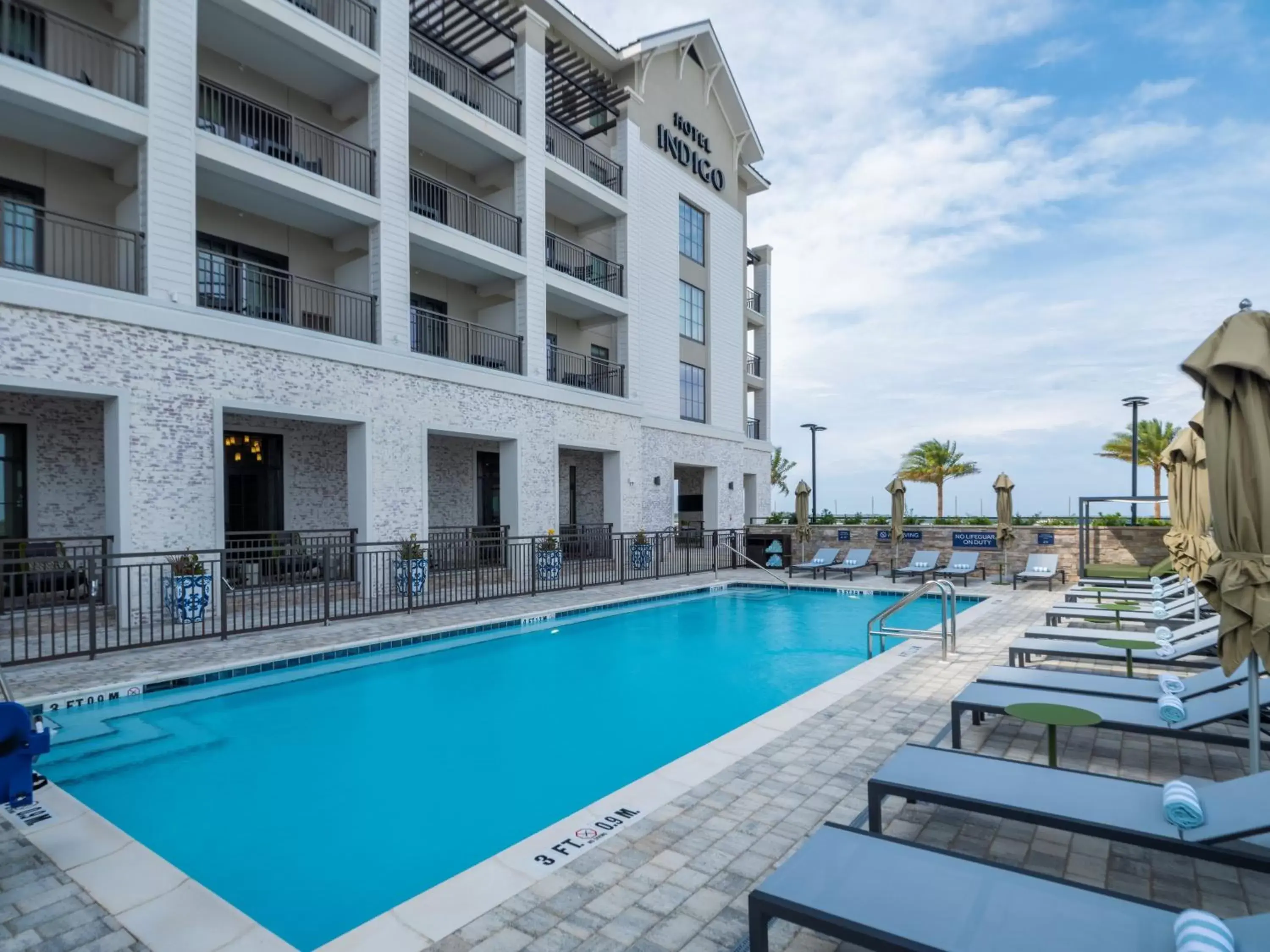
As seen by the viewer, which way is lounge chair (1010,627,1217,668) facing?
to the viewer's left

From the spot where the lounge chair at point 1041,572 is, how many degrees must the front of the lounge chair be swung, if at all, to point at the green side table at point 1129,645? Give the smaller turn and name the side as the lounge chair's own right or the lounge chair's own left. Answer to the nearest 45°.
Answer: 0° — it already faces it

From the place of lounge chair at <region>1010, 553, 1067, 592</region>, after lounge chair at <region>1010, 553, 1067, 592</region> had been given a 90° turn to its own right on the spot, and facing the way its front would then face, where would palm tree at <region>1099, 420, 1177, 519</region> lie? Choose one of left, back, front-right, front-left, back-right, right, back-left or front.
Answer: right

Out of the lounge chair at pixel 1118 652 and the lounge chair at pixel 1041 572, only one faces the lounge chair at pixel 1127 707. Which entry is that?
the lounge chair at pixel 1041 572

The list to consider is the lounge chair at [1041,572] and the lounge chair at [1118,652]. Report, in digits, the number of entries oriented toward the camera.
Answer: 1

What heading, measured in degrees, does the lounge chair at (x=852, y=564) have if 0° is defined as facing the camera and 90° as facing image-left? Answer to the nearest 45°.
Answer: approximately 45°

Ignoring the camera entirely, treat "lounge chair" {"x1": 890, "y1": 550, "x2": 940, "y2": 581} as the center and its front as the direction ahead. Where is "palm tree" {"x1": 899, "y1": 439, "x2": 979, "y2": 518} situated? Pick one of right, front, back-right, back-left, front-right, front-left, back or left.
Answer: back-right

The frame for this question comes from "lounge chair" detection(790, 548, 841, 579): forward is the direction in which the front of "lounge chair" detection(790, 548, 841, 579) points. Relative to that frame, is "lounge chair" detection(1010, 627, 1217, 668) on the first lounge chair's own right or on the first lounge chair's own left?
on the first lounge chair's own left

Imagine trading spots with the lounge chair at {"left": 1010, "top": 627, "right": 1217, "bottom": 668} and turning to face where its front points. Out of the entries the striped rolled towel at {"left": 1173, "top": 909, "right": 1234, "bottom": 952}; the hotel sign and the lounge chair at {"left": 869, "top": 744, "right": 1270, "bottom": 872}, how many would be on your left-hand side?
2

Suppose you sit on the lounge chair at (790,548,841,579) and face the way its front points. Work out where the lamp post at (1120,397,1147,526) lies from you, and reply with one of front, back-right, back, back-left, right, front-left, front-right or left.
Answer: back-left
